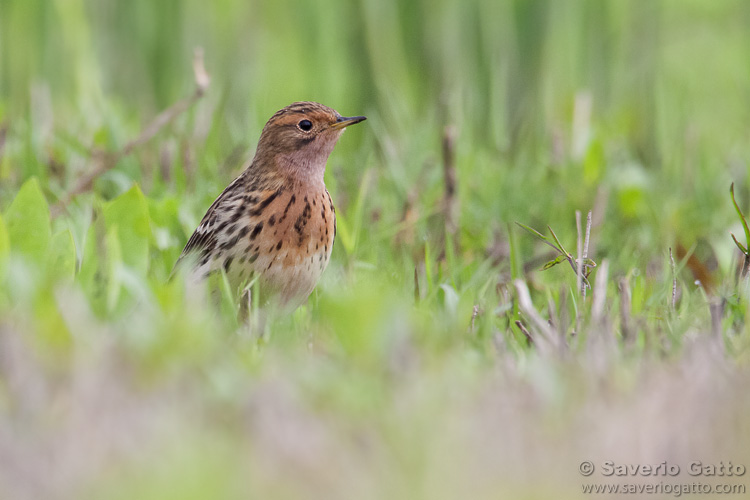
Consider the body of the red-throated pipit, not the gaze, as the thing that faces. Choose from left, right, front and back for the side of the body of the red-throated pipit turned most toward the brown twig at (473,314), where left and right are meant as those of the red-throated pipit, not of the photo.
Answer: front

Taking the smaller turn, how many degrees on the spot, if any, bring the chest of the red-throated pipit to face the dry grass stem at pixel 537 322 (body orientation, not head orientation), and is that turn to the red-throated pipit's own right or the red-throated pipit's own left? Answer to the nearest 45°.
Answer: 0° — it already faces it

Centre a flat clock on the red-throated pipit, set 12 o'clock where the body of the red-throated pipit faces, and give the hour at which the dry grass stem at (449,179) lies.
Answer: The dry grass stem is roughly at 9 o'clock from the red-throated pipit.

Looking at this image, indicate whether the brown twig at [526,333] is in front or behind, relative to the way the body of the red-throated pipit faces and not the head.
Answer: in front

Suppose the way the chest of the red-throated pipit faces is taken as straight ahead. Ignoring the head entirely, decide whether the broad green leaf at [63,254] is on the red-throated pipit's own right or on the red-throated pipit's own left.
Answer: on the red-throated pipit's own right

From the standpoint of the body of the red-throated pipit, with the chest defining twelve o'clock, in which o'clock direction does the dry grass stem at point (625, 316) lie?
The dry grass stem is roughly at 12 o'clock from the red-throated pipit.

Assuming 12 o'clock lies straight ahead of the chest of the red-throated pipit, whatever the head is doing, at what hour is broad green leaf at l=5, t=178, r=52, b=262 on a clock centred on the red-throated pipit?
The broad green leaf is roughly at 4 o'clock from the red-throated pipit.

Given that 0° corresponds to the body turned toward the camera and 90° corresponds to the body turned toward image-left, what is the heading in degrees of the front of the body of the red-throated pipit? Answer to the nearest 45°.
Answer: approximately 315°
